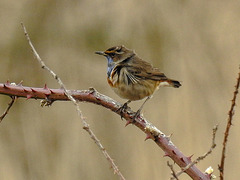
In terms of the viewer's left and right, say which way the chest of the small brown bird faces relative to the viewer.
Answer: facing to the left of the viewer
